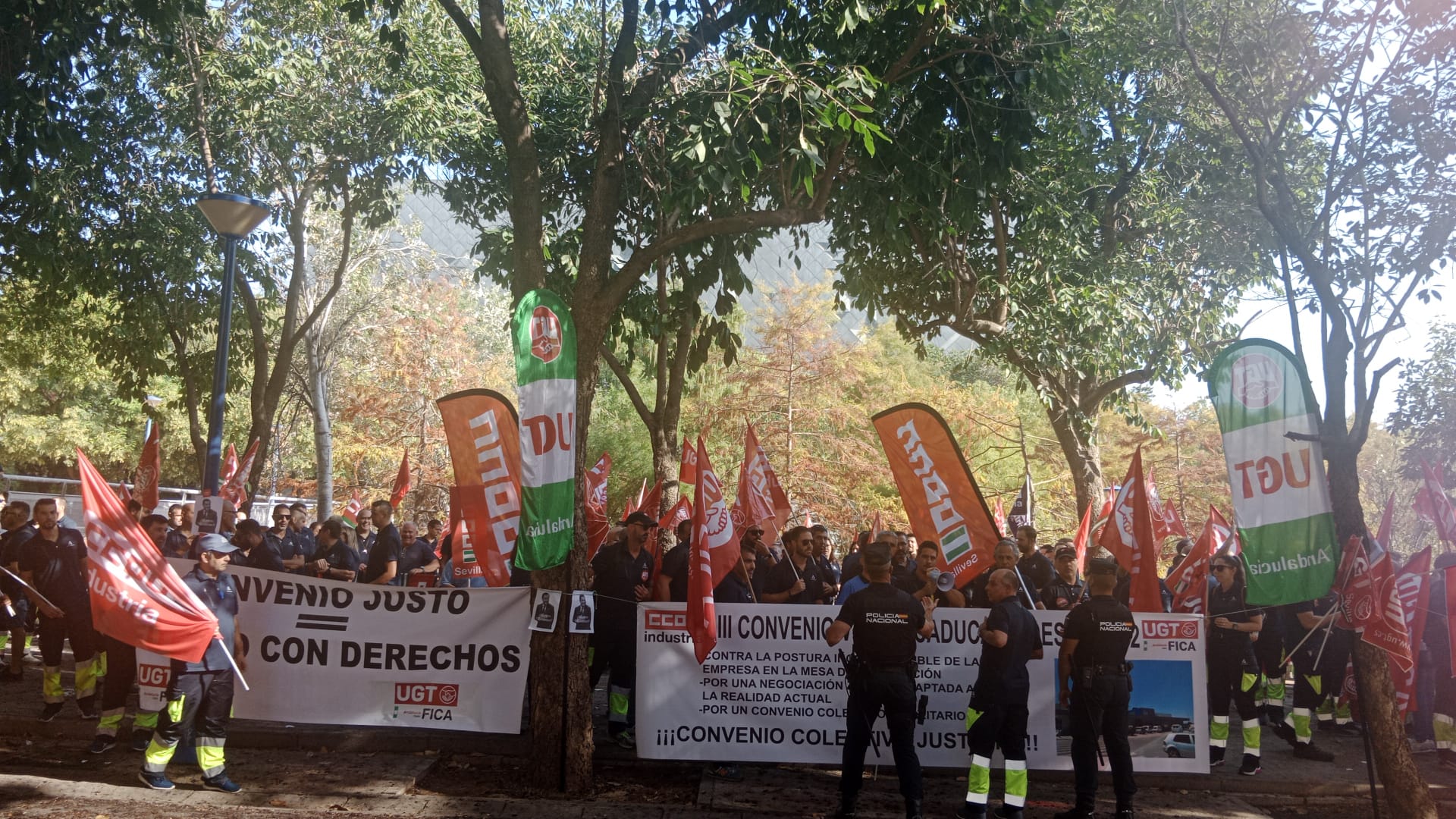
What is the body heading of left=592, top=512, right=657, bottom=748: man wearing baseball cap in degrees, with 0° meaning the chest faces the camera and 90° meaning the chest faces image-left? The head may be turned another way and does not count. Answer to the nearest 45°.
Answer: approximately 315°

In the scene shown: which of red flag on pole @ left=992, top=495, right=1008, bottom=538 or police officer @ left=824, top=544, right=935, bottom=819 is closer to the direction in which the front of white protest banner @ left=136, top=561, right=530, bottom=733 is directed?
the police officer

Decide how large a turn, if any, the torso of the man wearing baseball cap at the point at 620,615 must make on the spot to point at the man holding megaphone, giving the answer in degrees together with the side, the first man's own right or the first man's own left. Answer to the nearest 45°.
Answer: approximately 45° to the first man's own left

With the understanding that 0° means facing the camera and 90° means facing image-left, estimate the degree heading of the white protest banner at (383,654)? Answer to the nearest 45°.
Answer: approximately 0°

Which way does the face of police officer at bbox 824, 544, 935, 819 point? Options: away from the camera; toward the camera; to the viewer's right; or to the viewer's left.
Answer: away from the camera

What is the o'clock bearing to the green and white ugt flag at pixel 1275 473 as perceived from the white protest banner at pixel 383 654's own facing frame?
The green and white ugt flag is roughly at 10 o'clock from the white protest banner.

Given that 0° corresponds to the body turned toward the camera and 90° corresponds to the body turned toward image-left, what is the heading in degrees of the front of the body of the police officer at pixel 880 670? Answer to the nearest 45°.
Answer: approximately 180°

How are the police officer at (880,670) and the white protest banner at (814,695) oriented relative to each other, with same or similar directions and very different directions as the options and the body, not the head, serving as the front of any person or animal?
very different directions

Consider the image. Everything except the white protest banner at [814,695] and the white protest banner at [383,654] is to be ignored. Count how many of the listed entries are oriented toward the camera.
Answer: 2

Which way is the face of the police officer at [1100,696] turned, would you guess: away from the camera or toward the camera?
away from the camera
